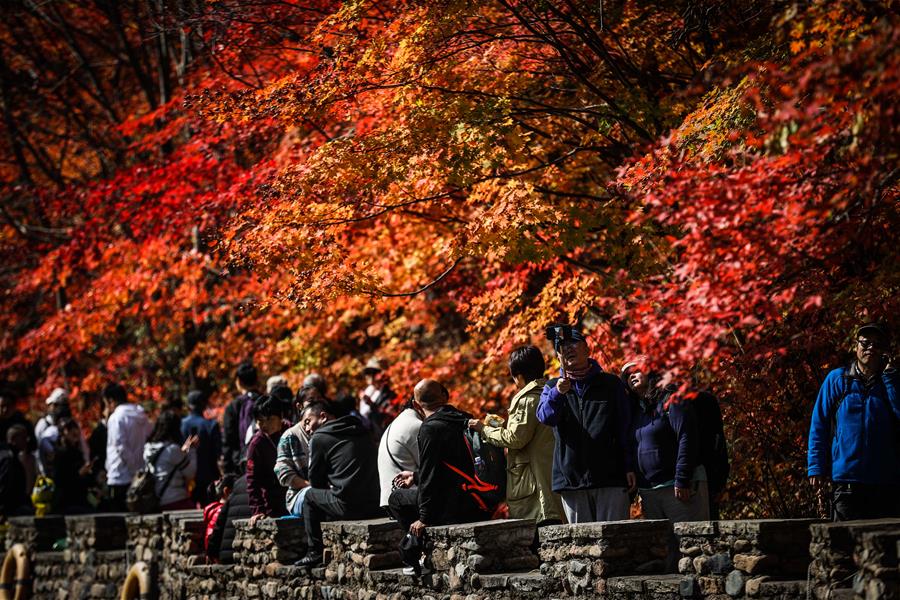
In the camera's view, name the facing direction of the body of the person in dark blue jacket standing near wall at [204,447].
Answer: away from the camera

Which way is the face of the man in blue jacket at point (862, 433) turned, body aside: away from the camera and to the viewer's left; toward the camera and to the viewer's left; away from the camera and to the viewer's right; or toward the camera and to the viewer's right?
toward the camera and to the viewer's left

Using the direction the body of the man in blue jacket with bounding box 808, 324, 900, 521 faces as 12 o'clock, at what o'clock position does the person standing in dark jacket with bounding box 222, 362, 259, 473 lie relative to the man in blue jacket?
The person standing in dark jacket is roughly at 4 o'clock from the man in blue jacket.

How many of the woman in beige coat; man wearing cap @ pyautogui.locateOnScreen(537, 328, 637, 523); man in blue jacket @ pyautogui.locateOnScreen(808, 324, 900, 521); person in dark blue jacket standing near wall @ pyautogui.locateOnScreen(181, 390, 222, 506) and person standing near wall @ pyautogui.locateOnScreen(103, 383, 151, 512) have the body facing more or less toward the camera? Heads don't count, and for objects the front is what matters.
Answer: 2

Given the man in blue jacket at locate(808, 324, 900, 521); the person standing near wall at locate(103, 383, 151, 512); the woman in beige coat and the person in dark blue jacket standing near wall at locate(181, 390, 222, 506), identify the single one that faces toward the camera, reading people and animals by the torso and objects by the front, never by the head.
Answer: the man in blue jacket

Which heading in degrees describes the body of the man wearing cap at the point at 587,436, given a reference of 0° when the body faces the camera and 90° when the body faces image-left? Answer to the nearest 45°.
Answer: approximately 0°

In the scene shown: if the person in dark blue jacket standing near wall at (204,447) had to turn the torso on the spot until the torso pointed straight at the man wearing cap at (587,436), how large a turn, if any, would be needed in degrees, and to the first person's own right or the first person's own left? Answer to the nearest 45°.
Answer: approximately 135° to the first person's own right

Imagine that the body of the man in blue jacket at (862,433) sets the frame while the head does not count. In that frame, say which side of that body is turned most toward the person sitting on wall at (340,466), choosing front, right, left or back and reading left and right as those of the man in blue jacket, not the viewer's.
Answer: right

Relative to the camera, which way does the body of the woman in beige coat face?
to the viewer's left

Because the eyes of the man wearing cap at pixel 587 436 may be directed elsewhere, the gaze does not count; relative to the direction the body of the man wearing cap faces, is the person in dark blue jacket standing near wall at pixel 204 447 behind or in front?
behind
